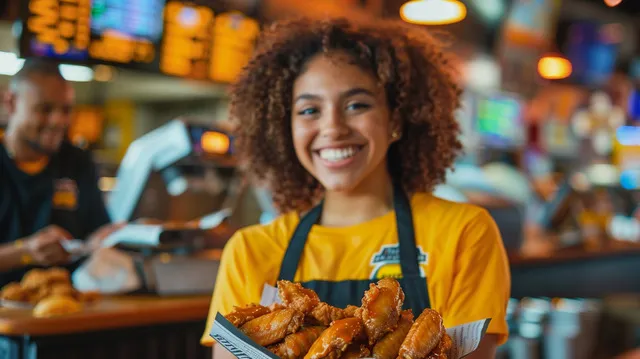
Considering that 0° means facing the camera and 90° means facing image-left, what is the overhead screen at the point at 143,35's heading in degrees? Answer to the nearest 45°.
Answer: approximately 315°

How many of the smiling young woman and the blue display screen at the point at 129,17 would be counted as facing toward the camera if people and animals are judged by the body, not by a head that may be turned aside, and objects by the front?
2

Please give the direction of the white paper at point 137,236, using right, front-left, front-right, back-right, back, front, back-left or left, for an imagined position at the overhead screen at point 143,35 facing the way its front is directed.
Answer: front-right

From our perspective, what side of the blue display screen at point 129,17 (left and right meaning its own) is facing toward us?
front

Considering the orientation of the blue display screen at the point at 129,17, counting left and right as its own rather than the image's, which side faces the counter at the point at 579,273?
left

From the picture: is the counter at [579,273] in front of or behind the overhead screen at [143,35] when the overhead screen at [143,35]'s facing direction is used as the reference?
in front

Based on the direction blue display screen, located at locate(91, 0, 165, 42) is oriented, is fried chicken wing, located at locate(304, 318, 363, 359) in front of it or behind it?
in front

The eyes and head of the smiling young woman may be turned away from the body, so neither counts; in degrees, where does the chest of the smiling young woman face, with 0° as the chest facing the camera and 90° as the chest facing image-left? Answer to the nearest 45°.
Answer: approximately 0°

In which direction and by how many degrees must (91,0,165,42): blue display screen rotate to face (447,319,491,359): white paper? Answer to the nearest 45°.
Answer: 0° — it already faces it

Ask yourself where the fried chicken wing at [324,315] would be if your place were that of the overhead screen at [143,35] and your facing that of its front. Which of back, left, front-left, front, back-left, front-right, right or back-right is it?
front-right

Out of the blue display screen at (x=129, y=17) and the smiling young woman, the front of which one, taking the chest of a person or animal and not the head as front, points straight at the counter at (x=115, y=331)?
the blue display screen

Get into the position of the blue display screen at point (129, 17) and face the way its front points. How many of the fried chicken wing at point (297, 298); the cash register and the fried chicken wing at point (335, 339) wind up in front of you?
3

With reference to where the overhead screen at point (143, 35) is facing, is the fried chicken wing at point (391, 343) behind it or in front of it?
in front

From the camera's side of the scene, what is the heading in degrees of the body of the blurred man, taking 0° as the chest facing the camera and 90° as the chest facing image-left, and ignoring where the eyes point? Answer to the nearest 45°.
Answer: approximately 315°
